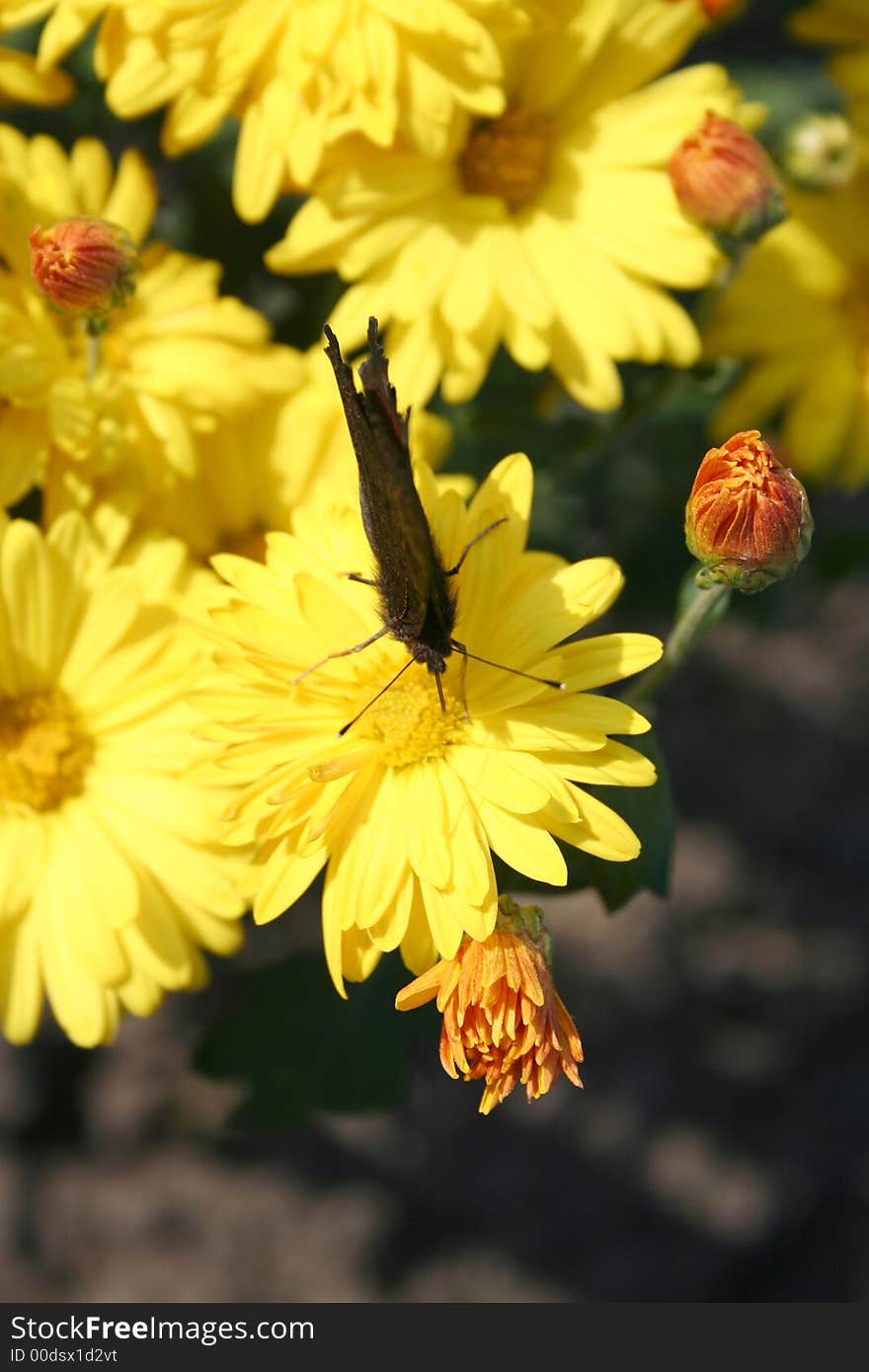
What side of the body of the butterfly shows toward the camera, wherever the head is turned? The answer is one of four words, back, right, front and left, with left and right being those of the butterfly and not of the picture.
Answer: front

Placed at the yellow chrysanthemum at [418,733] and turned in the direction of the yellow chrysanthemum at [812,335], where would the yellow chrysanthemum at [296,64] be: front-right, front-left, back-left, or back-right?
front-left

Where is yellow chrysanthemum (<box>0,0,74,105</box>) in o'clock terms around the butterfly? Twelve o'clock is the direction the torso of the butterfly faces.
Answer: The yellow chrysanthemum is roughly at 5 o'clock from the butterfly.

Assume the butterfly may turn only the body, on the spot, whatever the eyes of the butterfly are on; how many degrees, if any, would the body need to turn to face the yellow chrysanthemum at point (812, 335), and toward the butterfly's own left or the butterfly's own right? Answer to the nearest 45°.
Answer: approximately 135° to the butterfly's own left

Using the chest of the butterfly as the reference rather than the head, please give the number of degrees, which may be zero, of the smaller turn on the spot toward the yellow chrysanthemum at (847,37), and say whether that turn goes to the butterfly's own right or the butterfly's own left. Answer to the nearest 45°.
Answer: approximately 135° to the butterfly's own left
